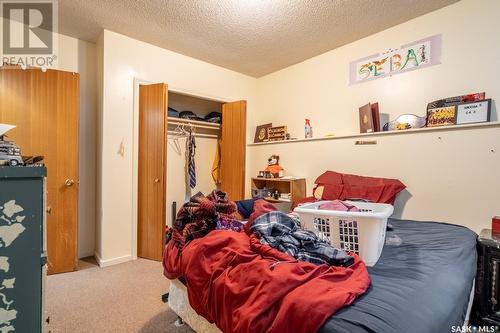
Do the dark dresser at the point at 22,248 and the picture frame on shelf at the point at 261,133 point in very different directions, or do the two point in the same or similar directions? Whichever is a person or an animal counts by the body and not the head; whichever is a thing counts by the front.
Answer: very different directions

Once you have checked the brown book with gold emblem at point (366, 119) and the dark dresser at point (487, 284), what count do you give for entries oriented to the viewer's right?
0

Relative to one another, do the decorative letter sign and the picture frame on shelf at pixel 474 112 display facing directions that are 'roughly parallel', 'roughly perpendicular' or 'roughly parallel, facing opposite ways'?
roughly parallel

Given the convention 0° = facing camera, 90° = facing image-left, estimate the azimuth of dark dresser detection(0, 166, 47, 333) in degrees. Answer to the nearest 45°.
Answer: approximately 270°

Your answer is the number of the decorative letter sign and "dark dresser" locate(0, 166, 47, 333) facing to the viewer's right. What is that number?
1

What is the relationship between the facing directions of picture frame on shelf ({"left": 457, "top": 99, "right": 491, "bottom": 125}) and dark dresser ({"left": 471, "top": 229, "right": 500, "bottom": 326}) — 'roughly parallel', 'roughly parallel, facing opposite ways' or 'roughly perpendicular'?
roughly parallel

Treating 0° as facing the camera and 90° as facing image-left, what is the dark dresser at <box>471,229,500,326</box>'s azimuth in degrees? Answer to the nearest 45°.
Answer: approximately 45°

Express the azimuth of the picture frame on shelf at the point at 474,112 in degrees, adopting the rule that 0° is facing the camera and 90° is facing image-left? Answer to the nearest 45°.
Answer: approximately 45°

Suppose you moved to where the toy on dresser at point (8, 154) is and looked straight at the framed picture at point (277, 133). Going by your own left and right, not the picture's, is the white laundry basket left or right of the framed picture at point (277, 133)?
right
